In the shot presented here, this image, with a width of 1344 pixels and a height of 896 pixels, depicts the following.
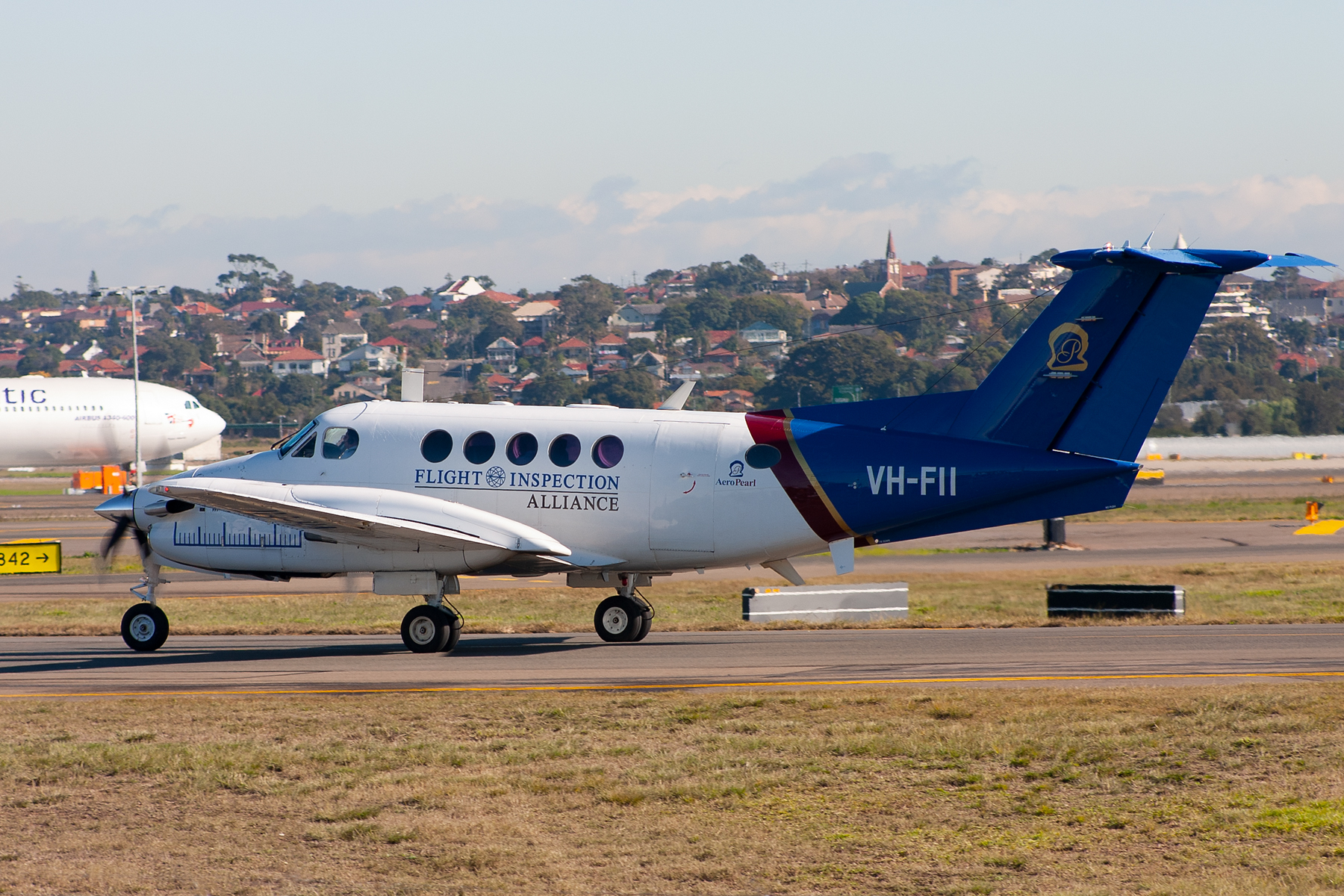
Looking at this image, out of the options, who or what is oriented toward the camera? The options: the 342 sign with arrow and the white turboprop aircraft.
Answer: the 342 sign with arrow

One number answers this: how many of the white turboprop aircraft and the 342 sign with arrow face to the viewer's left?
1

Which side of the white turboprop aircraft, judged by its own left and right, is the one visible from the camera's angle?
left

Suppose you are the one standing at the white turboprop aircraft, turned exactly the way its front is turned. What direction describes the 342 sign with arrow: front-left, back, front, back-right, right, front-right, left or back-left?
front-right

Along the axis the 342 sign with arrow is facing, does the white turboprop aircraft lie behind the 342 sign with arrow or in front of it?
in front

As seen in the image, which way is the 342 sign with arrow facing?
toward the camera
